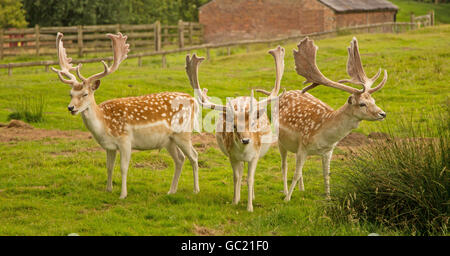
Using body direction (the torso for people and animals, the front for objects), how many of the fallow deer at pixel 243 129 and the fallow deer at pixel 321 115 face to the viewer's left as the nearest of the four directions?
0

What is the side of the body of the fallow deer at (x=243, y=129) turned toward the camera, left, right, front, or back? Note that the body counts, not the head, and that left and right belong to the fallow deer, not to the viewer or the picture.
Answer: front

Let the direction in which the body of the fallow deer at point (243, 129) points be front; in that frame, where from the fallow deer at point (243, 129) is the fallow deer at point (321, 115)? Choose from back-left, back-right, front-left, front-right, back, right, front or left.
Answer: left

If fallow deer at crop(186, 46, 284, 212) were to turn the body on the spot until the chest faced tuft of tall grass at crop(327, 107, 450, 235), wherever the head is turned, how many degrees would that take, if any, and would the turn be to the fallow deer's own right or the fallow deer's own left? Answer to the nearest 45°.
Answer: approximately 45° to the fallow deer's own left

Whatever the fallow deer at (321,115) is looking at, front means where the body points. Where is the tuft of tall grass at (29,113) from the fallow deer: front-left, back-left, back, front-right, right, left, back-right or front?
back

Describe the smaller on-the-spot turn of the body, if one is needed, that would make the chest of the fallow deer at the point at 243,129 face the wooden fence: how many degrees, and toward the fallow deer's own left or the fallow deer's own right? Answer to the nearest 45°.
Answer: approximately 180°

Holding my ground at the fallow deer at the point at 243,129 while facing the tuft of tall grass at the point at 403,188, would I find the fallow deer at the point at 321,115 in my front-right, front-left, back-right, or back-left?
front-left

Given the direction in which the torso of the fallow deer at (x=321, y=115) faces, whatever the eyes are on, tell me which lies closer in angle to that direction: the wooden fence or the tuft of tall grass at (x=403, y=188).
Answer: the tuft of tall grass

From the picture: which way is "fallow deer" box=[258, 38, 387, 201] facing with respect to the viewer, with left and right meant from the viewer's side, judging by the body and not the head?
facing the viewer and to the right of the viewer

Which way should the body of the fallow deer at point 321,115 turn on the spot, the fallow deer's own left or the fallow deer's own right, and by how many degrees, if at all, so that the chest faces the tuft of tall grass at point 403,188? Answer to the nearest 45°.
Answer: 0° — it already faces it

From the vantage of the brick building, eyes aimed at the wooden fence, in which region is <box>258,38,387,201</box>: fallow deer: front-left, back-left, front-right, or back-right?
front-left

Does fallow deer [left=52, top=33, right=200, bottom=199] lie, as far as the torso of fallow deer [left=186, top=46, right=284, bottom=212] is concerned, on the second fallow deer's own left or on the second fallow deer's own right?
on the second fallow deer's own right

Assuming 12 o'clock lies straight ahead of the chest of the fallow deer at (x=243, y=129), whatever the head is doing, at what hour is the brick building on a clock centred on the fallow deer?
The brick building is roughly at 6 o'clock from the fallow deer.

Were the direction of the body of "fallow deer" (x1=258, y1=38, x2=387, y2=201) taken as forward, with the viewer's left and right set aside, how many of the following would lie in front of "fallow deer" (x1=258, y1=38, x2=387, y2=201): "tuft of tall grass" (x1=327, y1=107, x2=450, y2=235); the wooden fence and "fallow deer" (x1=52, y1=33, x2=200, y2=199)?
1
